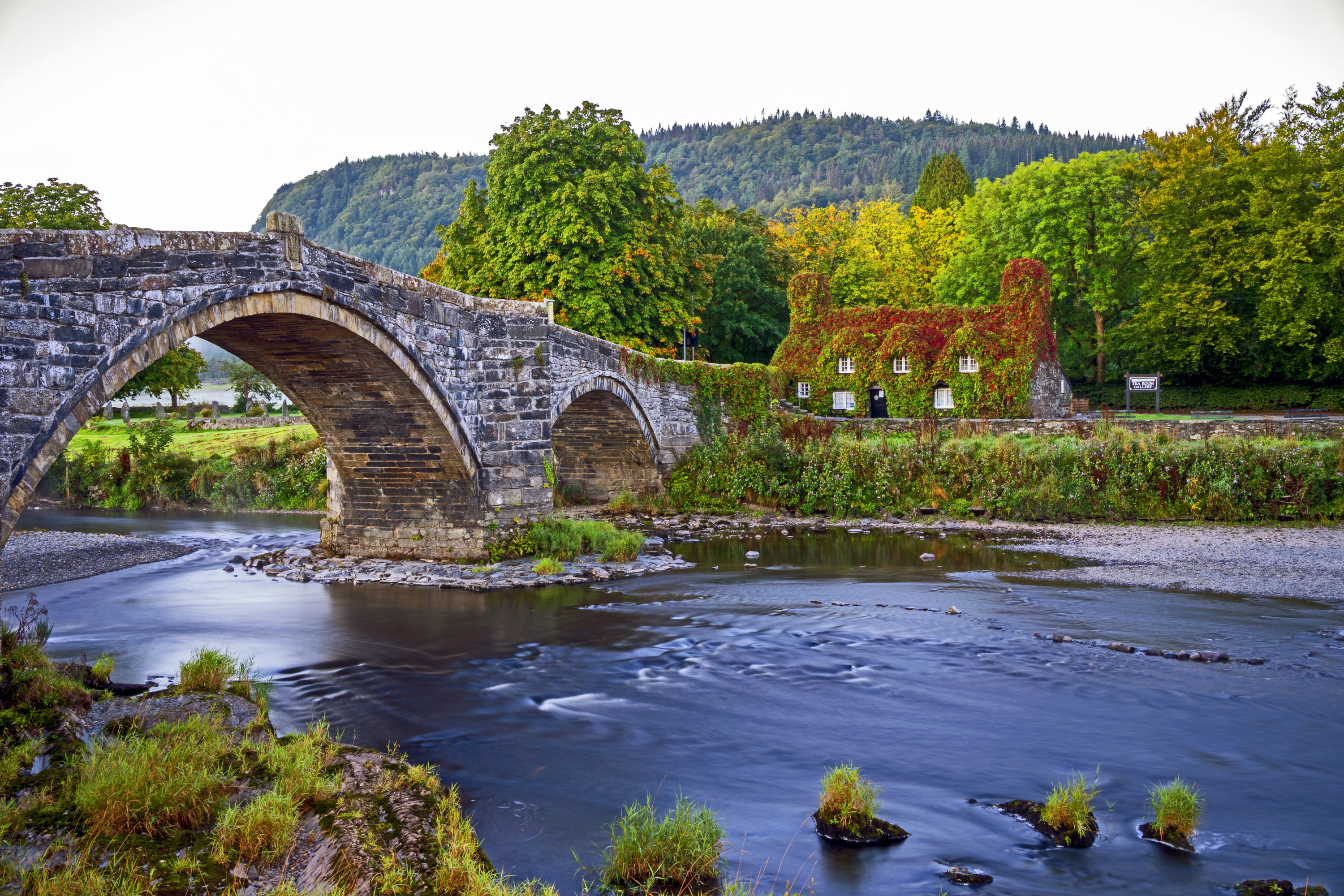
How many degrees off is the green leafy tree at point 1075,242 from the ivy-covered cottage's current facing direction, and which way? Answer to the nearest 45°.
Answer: approximately 135° to its left

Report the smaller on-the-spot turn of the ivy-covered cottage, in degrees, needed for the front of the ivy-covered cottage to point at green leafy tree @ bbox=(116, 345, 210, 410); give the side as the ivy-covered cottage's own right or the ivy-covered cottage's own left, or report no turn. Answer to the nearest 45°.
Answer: approximately 45° to the ivy-covered cottage's own right

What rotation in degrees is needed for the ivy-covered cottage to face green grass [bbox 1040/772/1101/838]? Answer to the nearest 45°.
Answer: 0° — it already faces it

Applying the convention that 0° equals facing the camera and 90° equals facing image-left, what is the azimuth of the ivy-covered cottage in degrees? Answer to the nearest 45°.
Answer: approximately 0°

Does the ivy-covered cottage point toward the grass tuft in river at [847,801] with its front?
yes

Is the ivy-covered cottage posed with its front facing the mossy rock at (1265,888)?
yes

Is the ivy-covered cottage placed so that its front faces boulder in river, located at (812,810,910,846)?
yes

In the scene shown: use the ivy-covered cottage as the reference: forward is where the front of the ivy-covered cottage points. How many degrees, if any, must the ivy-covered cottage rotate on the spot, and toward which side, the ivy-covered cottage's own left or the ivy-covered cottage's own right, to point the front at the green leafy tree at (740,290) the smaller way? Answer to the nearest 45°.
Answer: approximately 135° to the ivy-covered cottage's own right

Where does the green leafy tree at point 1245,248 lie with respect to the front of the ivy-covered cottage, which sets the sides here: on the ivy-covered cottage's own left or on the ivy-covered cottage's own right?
on the ivy-covered cottage's own left

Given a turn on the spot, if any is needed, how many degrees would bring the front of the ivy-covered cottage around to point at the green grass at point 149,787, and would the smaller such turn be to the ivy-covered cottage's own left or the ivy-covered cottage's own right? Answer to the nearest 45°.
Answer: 0° — it already faces it
